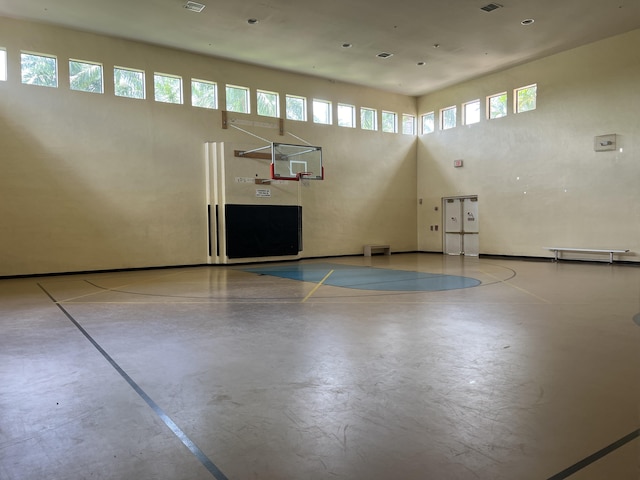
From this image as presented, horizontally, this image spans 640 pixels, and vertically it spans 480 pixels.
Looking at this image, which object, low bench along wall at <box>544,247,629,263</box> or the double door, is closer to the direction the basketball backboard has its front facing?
the low bench along wall

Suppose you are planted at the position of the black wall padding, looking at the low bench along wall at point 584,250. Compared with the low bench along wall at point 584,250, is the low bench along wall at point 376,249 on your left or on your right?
left

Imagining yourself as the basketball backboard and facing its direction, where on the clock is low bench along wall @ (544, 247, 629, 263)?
The low bench along wall is roughly at 11 o'clock from the basketball backboard.

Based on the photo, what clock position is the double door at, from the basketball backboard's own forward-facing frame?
The double door is roughly at 10 o'clock from the basketball backboard.

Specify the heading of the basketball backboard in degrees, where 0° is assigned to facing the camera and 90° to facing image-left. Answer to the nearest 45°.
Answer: approximately 315°

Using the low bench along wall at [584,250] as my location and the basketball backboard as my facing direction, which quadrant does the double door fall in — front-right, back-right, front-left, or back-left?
front-right

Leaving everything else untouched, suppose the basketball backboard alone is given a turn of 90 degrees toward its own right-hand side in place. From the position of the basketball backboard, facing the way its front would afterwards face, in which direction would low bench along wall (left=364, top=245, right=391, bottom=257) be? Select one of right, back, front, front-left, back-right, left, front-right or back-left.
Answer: back

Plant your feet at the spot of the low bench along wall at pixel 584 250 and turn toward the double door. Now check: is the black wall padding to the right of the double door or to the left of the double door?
left

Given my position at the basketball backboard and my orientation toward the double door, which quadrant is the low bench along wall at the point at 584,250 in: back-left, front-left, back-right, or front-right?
front-right
